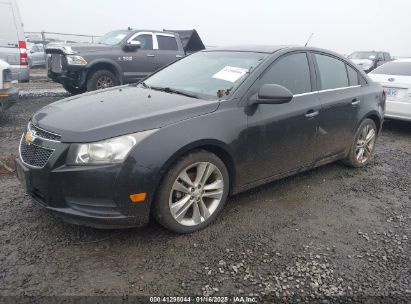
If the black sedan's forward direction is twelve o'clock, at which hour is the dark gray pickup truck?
The dark gray pickup truck is roughly at 4 o'clock from the black sedan.

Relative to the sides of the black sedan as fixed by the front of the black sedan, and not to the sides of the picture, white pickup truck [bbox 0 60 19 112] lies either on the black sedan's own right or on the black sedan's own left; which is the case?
on the black sedan's own right

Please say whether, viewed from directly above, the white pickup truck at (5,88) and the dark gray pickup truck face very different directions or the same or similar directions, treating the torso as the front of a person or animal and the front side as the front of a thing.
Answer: very different directions

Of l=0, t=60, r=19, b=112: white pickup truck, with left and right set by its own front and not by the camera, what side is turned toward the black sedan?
right

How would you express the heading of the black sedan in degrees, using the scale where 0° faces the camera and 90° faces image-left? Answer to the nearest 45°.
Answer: approximately 45°

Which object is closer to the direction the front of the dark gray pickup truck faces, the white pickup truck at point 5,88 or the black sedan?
the white pickup truck

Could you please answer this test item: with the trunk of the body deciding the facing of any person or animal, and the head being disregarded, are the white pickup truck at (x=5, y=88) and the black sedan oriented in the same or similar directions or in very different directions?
very different directions

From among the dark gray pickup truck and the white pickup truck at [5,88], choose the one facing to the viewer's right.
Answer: the white pickup truck
